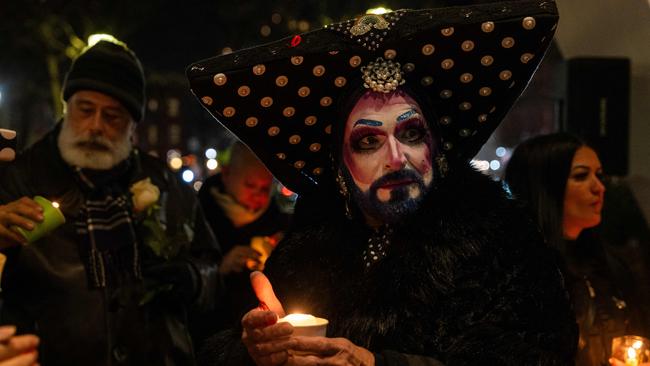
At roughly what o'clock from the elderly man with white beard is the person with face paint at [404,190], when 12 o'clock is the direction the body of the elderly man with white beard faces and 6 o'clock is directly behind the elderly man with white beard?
The person with face paint is roughly at 11 o'clock from the elderly man with white beard.

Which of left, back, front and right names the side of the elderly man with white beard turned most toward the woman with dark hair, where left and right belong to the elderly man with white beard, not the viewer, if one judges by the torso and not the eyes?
left

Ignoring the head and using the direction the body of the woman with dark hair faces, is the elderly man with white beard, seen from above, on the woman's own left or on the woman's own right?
on the woman's own right

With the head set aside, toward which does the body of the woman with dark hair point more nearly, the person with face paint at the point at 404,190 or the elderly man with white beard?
the person with face paint

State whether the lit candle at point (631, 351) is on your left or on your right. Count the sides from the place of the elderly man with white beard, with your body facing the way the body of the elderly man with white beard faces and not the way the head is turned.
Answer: on your left

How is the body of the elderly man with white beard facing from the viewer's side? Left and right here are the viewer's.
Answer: facing the viewer
